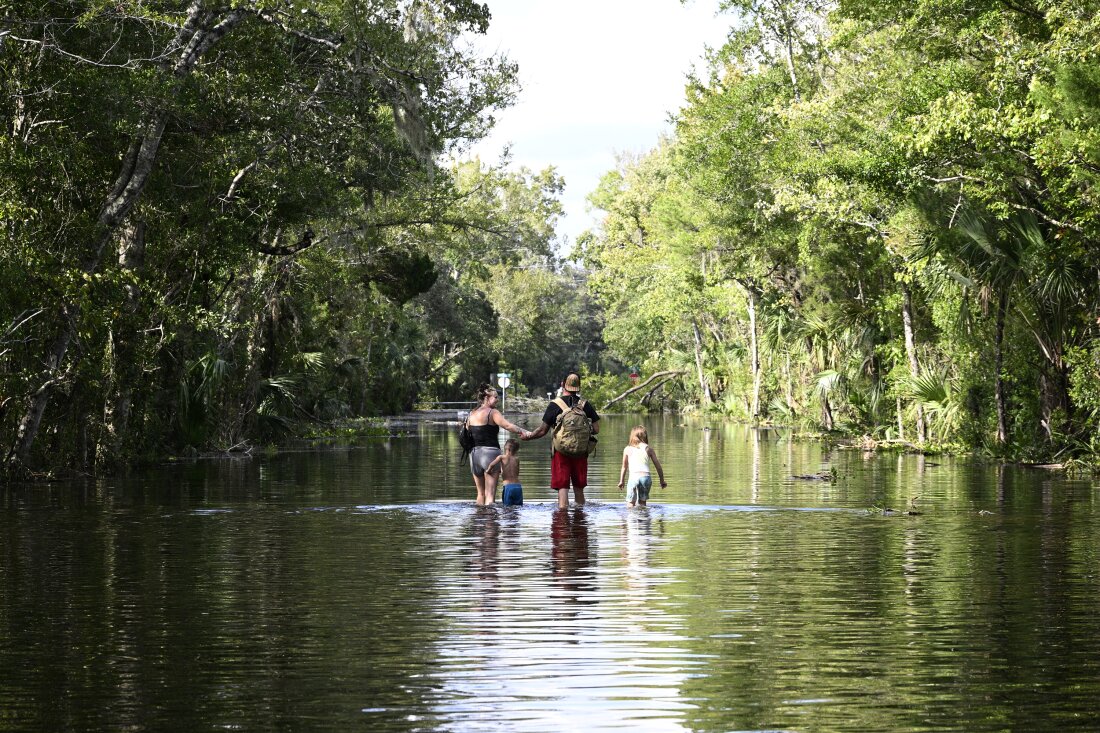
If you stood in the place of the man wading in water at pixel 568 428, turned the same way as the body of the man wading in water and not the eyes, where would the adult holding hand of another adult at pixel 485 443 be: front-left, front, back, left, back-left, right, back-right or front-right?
front-left

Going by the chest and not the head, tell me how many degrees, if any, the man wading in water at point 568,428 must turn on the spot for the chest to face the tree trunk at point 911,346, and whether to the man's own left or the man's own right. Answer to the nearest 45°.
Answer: approximately 45° to the man's own right

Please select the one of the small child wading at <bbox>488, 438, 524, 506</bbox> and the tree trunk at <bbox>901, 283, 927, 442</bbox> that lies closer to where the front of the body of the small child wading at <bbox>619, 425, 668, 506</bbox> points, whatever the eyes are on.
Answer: the tree trunk

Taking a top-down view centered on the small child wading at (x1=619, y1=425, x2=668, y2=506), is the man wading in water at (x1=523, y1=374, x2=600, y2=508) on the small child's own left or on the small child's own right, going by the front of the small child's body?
on the small child's own left

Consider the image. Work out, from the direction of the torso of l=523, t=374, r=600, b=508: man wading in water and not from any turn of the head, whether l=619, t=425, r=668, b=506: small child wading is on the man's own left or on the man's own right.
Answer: on the man's own right

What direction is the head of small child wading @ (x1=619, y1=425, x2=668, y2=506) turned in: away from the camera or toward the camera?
away from the camera

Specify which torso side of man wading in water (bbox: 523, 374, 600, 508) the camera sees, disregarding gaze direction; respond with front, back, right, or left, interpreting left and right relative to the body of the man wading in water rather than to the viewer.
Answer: back

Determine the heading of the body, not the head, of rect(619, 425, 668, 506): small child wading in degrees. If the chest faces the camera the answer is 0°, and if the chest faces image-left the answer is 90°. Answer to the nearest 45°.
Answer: approximately 180°

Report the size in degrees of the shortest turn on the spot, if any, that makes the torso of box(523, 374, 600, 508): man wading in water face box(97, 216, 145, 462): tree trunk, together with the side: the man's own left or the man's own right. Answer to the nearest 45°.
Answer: approximately 45° to the man's own left
